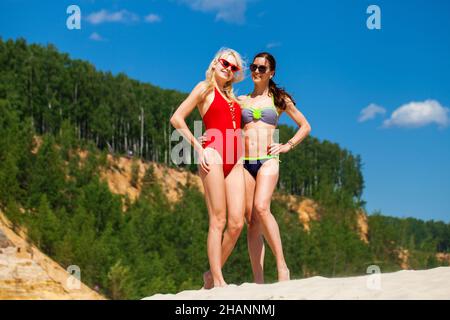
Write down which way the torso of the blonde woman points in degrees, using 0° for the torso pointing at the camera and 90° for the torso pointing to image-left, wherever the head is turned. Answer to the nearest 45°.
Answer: approximately 315°
